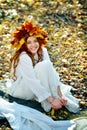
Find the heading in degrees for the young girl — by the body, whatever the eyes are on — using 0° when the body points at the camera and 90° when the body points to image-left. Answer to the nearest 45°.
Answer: approximately 315°
